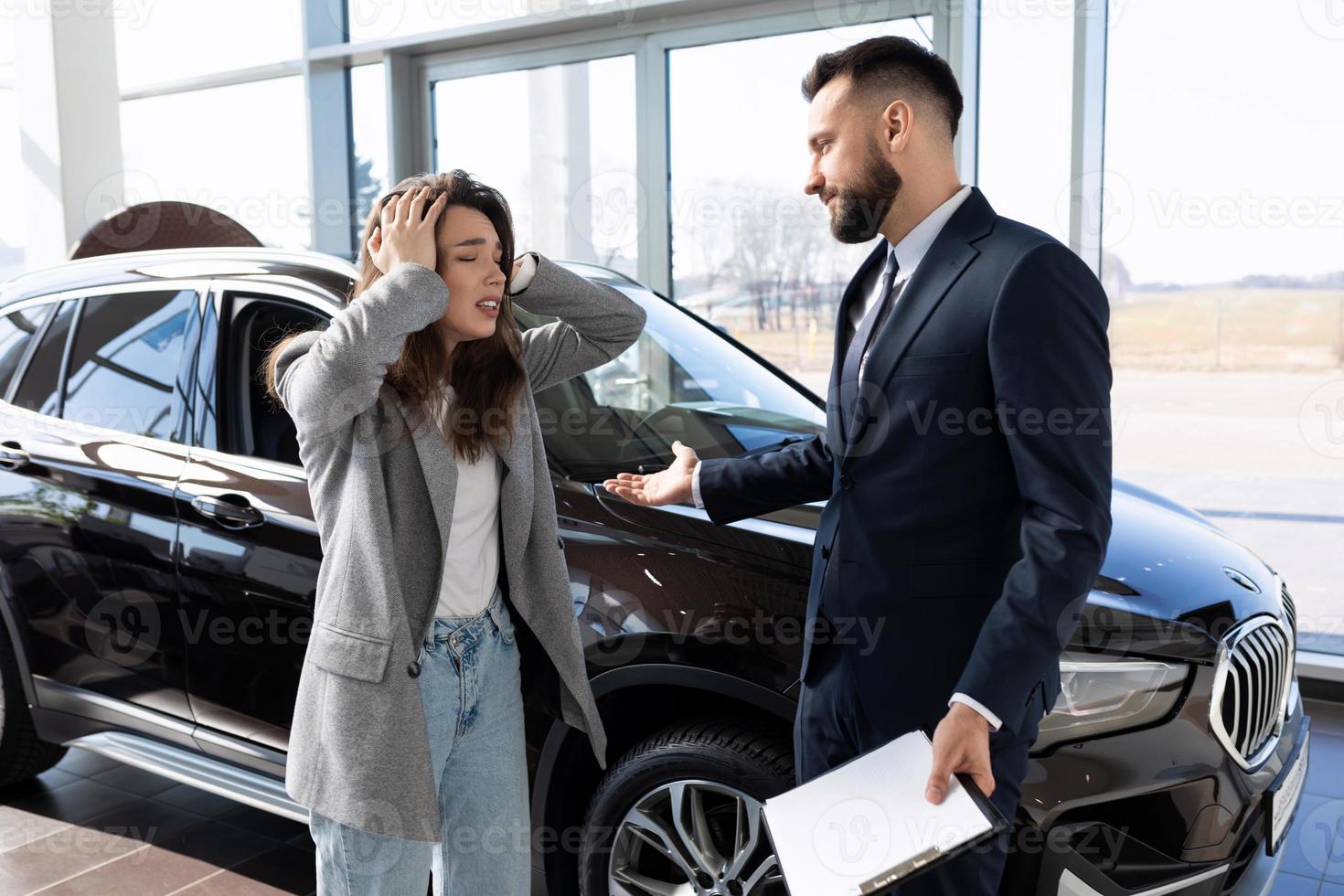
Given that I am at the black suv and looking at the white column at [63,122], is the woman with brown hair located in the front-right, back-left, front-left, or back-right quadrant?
back-left

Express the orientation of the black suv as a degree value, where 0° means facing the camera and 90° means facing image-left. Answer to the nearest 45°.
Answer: approximately 315°

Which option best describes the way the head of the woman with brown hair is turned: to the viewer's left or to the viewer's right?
to the viewer's right

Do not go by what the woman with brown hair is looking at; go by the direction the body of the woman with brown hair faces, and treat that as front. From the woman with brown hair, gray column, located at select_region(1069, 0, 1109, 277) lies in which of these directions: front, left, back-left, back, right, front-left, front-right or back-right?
left

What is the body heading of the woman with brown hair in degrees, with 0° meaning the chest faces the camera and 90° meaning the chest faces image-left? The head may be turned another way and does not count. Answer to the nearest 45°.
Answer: approximately 315°

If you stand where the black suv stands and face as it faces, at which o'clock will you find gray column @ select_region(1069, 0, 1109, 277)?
The gray column is roughly at 9 o'clock from the black suv.

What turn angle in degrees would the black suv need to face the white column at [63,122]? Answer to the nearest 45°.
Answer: approximately 180°

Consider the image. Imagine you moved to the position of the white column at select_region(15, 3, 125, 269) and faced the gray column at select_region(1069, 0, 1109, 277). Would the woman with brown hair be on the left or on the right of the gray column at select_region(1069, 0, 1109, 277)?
right
